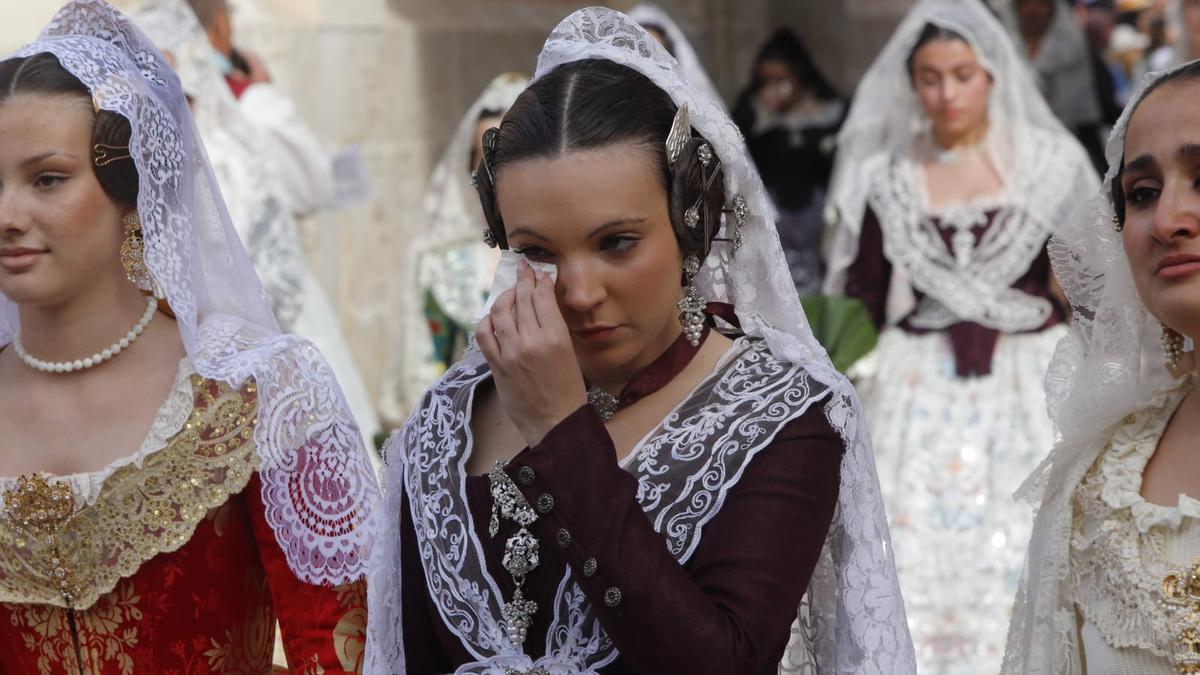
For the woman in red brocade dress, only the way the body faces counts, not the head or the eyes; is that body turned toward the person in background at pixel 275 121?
no

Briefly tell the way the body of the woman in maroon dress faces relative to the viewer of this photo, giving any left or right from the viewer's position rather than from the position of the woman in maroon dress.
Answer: facing the viewer and to the left of the viewer

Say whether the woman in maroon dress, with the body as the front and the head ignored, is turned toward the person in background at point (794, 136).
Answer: no

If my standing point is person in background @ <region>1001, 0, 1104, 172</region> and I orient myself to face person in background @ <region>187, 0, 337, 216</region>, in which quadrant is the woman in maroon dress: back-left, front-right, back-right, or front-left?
front-left

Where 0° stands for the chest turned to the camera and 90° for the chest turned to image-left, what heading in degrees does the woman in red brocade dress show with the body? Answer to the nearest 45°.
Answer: approximately 45°

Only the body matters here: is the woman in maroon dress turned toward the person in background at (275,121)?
no

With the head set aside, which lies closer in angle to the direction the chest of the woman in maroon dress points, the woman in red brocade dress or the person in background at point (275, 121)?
the woman in red brocade dress

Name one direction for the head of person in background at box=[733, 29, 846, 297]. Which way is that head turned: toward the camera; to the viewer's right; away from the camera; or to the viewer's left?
toward the camera

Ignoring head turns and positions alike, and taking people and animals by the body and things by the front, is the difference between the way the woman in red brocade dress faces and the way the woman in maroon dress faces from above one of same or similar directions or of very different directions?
same or similar directions

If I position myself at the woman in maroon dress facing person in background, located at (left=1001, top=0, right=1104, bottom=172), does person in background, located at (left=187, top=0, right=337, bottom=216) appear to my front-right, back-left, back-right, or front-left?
front-left

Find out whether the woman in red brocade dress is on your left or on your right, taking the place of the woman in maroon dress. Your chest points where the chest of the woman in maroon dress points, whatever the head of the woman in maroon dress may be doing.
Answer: on your right

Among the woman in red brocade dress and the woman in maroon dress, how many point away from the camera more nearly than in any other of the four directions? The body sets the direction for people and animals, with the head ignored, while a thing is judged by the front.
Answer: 0

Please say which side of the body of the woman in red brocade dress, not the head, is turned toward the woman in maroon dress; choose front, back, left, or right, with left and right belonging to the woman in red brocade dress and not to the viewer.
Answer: left
